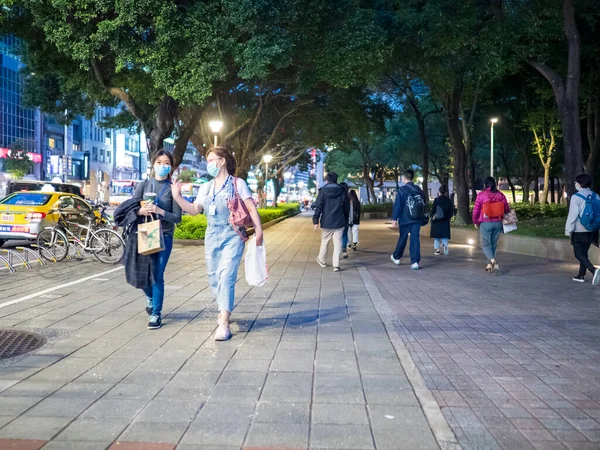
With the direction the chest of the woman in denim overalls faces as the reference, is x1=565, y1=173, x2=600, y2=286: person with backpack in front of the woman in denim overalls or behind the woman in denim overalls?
behind

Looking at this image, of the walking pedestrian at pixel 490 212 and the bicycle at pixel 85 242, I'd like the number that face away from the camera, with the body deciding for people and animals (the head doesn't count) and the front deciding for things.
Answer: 1

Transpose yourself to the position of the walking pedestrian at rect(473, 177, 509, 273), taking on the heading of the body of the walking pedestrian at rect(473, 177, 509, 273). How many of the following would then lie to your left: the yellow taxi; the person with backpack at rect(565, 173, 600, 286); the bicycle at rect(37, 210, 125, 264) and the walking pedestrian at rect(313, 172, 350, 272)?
3

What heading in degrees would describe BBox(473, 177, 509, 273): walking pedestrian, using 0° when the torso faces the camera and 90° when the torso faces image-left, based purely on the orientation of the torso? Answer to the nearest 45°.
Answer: approximately 180°

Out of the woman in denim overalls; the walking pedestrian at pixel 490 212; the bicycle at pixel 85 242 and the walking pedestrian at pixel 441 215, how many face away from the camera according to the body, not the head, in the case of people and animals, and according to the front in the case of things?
2

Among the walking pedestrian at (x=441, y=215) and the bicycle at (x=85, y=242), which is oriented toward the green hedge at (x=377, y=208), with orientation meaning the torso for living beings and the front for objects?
the walking pedestrian

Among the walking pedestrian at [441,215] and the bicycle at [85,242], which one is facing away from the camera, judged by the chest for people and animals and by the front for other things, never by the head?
the walking pedestrian

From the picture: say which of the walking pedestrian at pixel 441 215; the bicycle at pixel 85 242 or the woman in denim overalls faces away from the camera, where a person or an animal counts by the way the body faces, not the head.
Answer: the walking pedestrian

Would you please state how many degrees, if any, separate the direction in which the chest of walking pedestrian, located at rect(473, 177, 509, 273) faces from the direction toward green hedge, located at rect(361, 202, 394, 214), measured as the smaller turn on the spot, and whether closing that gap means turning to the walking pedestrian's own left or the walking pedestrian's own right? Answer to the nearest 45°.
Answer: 0° — they already face it

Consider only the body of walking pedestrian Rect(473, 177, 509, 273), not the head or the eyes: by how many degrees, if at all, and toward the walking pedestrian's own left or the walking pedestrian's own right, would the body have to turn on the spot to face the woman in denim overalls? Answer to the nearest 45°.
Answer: approximately 180°

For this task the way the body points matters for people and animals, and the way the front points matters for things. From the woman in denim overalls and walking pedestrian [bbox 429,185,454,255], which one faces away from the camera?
the walking pedestrian
